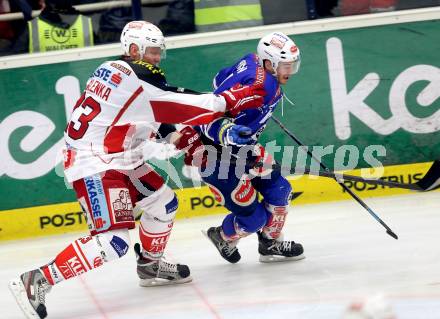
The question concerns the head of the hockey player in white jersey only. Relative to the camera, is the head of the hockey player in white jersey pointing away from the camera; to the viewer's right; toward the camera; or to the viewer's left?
to the viewer's right

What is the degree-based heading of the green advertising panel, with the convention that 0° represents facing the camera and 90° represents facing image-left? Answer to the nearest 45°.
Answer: approximately 0°
